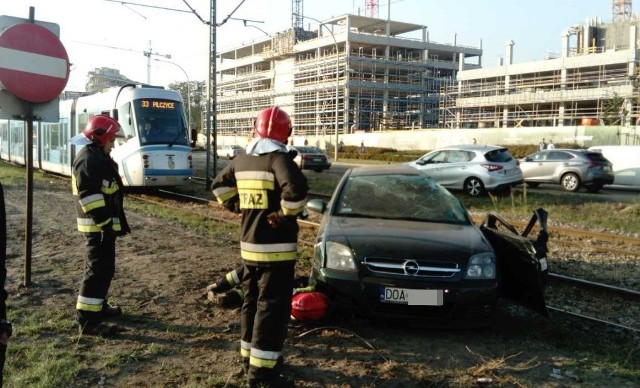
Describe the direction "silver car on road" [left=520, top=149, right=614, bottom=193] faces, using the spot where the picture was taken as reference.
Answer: facing away from the viewer and to the left of the viewer

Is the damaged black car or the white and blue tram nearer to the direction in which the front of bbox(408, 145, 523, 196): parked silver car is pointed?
the white and blue tram

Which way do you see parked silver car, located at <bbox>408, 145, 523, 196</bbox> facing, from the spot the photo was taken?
facing away from the viewer and to the left of the viewer

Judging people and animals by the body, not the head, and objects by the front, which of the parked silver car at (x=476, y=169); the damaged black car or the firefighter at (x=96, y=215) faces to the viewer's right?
the firefighter

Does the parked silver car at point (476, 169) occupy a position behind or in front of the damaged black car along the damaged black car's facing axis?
behind

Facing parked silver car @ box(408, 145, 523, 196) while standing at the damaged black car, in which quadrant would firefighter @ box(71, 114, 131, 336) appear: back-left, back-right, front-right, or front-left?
back-left

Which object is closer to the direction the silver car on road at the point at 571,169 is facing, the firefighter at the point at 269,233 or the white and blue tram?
the white and blue tram

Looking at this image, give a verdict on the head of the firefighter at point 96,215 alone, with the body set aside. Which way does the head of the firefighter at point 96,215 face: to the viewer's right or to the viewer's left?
to the viewer's right

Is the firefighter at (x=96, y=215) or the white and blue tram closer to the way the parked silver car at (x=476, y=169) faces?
the white and blue tram

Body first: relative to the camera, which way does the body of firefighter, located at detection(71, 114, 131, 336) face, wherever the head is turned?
to the viewer's right
